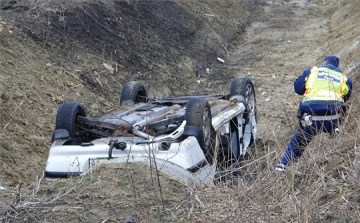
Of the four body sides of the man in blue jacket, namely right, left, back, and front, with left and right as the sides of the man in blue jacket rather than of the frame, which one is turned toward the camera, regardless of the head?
back

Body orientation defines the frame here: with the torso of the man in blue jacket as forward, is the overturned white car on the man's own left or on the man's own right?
on the man's own left
